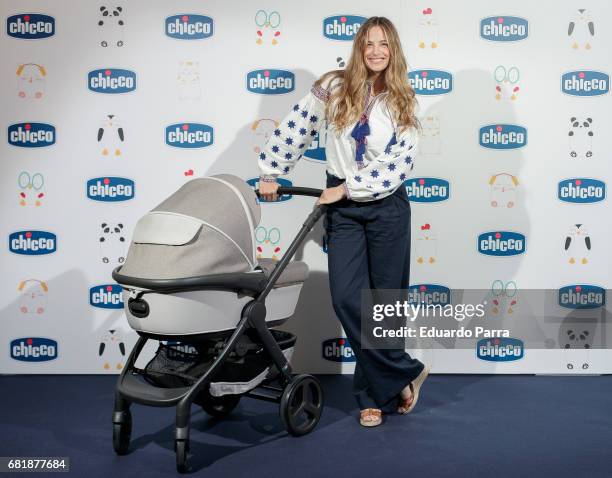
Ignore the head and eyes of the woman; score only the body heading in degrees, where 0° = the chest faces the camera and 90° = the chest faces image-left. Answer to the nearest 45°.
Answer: approximately 0°

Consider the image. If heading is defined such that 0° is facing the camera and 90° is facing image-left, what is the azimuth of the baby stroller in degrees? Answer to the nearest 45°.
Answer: approximately 45°
